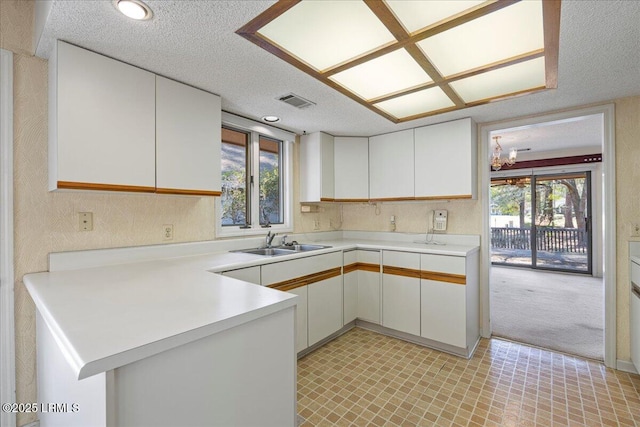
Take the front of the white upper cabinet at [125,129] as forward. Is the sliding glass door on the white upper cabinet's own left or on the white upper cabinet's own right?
on the white upper cabinet's own left

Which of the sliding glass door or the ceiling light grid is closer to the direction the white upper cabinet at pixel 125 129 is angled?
the ceiling light grid

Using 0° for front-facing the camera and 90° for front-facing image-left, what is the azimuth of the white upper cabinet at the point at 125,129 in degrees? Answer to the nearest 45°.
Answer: approximately 315°

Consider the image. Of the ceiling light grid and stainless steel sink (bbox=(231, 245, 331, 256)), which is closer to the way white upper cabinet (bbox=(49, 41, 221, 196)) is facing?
the ceiling light grid

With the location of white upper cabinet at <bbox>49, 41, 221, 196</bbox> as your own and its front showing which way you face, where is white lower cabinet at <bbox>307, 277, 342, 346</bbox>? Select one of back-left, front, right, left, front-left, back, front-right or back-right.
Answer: front-left

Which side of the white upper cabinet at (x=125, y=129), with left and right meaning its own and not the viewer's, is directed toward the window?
left

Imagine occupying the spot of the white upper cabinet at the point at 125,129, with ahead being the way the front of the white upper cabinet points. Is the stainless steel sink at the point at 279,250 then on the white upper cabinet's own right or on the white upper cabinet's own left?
on the white upper cabinet's own left

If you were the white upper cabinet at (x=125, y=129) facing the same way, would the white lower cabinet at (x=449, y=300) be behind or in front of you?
in front

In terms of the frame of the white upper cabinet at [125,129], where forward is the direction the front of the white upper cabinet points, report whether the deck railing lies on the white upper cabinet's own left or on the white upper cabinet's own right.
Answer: on the white upper cabinet's own left
